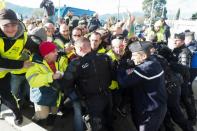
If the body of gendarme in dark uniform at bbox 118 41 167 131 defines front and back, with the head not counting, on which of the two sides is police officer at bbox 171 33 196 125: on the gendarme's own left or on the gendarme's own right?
on the gendarme's own right

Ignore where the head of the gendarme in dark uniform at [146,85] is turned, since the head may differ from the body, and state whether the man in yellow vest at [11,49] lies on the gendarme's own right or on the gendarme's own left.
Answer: on the gendarme's own left

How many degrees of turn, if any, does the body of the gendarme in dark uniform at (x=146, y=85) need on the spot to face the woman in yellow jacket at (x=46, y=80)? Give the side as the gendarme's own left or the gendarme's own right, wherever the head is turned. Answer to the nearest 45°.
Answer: approximately 45° to the gendarme's own left

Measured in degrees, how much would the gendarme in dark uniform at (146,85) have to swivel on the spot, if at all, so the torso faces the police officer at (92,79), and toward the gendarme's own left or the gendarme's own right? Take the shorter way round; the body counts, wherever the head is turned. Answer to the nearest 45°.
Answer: approximately 45° to the gendarme's own left

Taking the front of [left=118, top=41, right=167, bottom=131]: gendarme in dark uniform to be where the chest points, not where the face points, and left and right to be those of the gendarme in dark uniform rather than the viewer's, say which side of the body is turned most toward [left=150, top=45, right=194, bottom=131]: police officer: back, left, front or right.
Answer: right

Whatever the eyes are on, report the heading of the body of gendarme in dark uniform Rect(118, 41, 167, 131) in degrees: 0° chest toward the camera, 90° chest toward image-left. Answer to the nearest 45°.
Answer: approximately 135°
